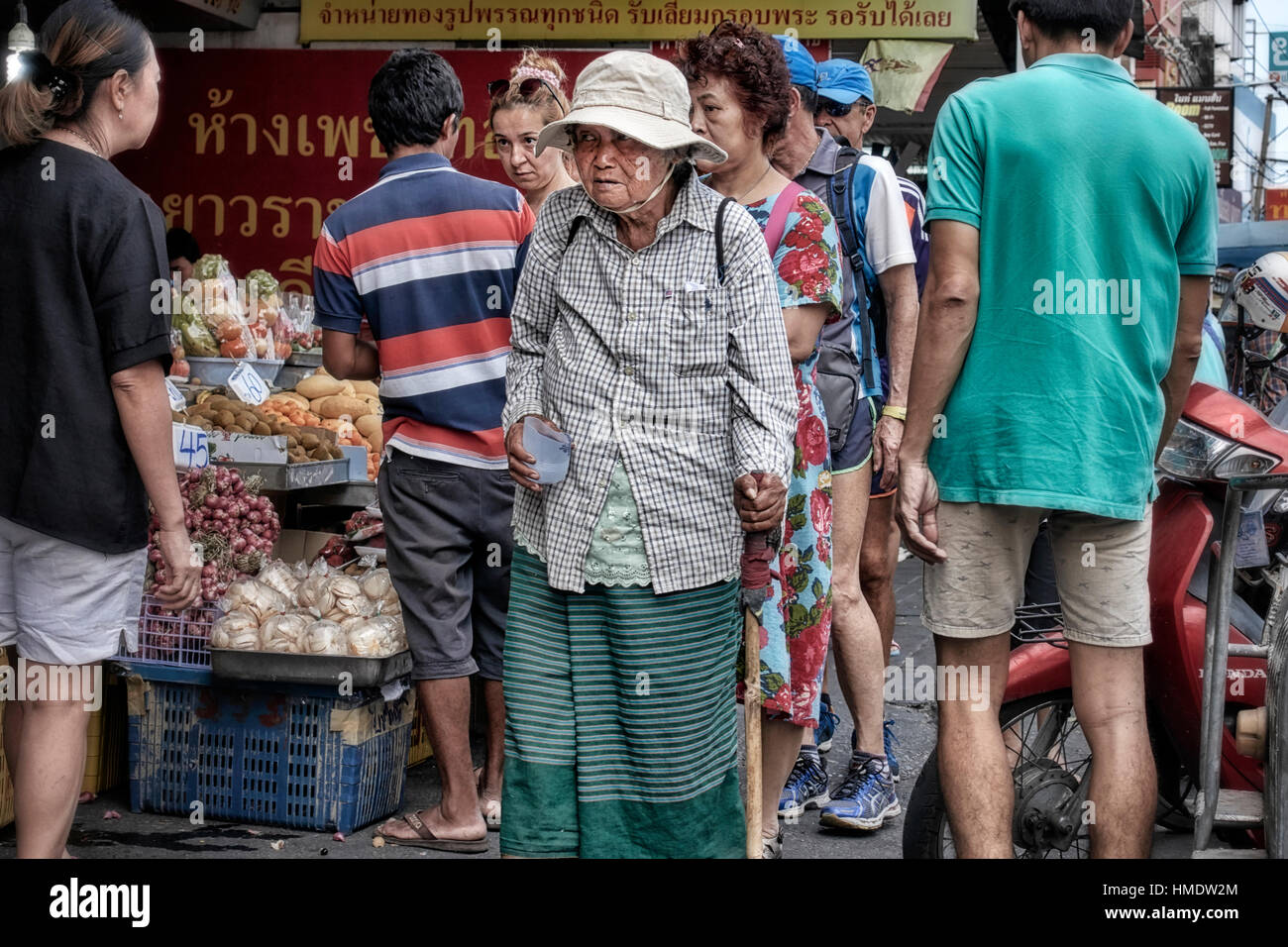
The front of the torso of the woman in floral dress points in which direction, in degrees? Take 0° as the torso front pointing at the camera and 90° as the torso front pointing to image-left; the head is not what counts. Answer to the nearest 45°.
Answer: approximately 45°

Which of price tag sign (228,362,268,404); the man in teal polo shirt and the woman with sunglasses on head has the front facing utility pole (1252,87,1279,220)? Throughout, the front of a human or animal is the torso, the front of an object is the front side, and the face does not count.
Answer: the man in teal polo shirt

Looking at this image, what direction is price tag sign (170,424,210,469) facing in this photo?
toward the camera

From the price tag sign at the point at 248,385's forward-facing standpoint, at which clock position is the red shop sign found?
The red shop sign is roughly at 6 o'clock from the price tag sign.

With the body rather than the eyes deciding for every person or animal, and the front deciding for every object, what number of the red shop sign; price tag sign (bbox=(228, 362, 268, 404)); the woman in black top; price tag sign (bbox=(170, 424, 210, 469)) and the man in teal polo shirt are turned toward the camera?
3

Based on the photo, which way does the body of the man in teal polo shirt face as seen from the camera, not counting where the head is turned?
away from the camera

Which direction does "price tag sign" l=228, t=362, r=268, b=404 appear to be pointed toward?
toward the camera

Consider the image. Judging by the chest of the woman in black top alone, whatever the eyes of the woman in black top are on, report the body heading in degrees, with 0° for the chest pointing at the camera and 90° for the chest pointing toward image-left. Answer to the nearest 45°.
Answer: approximately 225°

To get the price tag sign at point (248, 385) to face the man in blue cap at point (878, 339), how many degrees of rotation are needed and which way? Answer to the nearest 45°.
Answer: approximately 45° to its left

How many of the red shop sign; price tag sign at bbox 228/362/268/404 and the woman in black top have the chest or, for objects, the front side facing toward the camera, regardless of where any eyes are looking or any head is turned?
2

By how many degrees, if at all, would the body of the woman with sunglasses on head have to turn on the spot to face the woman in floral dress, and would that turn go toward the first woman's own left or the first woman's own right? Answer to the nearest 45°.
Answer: approximately 90° to the first woman's own left

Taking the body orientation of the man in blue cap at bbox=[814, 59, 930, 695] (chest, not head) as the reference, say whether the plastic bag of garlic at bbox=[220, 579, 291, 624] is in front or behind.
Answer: in front

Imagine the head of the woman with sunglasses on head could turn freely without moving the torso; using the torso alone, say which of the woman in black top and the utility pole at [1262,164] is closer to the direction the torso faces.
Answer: the woman in black top

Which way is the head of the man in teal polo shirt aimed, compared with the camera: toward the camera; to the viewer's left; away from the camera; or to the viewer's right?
away from the camera
